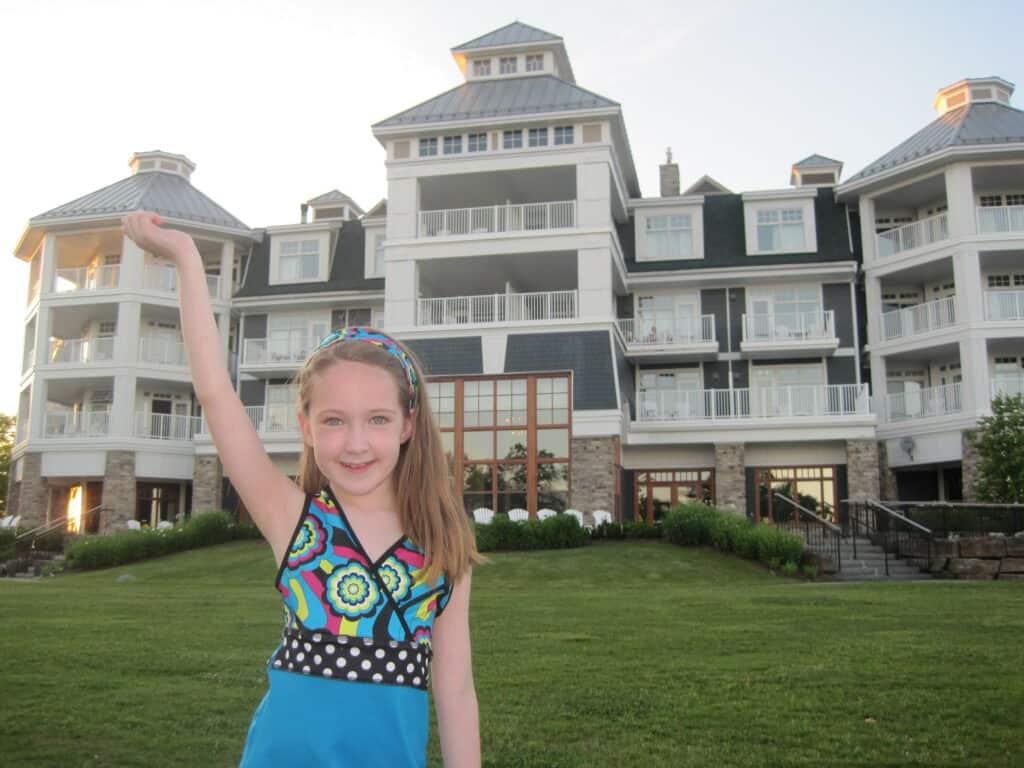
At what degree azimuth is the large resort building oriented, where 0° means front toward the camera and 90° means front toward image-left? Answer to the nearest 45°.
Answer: approximately 0°

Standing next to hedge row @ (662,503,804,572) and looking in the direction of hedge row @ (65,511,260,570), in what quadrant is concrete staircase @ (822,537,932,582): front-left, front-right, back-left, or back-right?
back-left

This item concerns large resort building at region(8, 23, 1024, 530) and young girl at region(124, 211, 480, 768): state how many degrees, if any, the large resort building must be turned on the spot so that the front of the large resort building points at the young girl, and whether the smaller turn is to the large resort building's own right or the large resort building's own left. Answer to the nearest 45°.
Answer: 0° — it already faces them

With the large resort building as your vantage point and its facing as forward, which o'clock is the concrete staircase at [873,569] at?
The concrete staircase is roughly at 11 o'clock from the large resort building.

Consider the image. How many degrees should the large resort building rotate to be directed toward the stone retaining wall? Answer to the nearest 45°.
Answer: approximately 45° to its left

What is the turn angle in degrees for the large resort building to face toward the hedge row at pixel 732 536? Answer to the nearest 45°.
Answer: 0° — it already faces it
